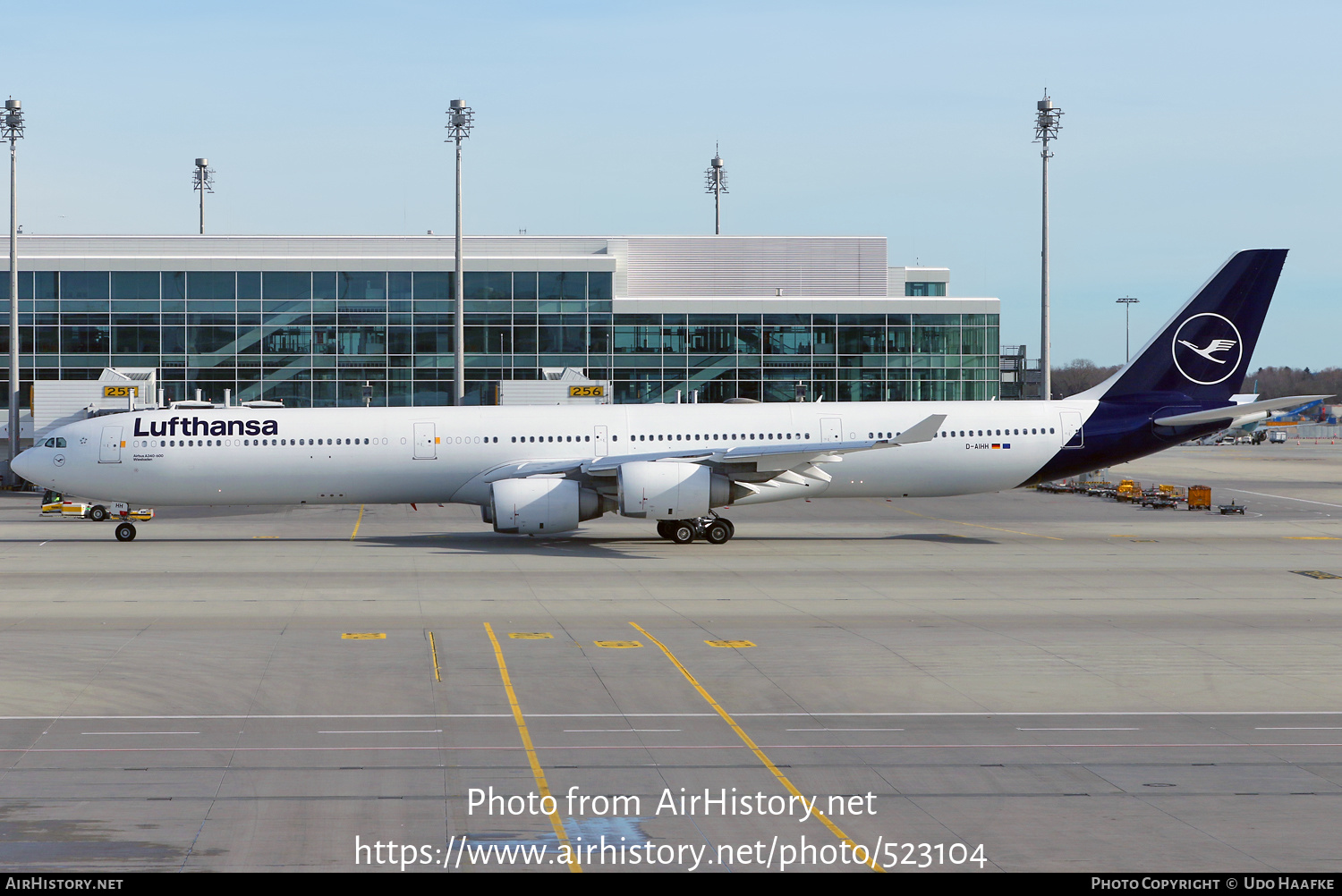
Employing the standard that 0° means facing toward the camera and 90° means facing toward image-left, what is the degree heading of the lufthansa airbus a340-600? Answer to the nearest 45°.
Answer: approximately 90°
